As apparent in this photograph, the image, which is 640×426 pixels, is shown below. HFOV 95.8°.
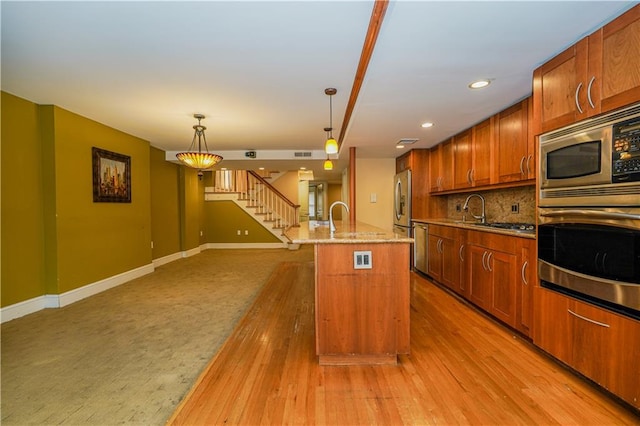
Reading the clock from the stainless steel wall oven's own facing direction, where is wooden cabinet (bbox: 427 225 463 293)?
The wooden cabinet is roughly at 3 o'clock from the stainless steel wall oven.

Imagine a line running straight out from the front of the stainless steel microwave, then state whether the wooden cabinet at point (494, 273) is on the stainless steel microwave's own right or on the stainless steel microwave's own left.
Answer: on the stainless steel microwave's own right

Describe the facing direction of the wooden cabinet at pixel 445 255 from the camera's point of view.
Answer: facing the viewer and to the left of the viewer

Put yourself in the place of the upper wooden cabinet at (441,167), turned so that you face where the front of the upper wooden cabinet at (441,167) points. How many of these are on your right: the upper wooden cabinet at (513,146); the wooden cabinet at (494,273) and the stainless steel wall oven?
0

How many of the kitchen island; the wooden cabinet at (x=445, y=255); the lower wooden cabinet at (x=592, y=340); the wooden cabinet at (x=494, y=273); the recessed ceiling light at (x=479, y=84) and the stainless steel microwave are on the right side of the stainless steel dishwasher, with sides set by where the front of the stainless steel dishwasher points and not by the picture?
0

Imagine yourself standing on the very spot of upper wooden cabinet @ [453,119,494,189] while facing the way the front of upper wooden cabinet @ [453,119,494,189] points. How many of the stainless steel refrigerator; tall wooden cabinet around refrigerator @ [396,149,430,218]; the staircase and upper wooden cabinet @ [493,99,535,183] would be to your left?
1

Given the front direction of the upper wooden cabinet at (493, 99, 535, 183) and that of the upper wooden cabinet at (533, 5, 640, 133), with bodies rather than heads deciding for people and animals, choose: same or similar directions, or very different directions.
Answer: same or similar directions

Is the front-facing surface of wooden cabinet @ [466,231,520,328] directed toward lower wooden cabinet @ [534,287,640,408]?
no

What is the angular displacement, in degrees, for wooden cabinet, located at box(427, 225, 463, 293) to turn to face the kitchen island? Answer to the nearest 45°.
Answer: approximately 45° to its left

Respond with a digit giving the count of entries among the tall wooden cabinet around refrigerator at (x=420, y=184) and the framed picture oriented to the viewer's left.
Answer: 1

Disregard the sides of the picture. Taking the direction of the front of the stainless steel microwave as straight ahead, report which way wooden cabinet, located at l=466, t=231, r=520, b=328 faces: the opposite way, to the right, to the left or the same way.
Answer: the same way

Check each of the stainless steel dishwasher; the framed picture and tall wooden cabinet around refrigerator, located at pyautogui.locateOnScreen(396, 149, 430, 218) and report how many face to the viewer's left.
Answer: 2

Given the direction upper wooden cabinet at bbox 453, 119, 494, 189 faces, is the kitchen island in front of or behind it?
in front

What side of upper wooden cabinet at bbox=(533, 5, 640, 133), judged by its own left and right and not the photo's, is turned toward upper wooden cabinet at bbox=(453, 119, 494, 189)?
right

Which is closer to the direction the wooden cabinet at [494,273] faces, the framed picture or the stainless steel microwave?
the framed picture

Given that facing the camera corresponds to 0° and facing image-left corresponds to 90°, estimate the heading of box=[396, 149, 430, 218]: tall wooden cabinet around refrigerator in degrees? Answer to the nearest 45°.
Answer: approximately 90°

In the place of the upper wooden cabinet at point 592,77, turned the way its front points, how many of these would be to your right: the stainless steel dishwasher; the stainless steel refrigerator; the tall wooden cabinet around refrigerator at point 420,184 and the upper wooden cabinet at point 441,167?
4

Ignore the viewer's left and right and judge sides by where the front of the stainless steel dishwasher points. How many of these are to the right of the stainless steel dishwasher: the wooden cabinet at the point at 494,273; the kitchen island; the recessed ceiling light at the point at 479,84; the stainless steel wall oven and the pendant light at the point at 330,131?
0

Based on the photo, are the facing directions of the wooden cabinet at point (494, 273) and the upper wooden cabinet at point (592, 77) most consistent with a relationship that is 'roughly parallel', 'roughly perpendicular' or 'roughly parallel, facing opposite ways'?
roughly parallel

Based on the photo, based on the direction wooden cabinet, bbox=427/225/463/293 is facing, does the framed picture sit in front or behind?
in front

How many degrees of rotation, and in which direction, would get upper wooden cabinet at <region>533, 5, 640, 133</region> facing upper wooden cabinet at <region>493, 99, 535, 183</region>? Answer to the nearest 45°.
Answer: approximately 90° to its right

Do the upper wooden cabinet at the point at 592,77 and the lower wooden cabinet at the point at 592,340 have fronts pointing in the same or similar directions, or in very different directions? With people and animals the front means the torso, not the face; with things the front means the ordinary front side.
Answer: same or similar directions
